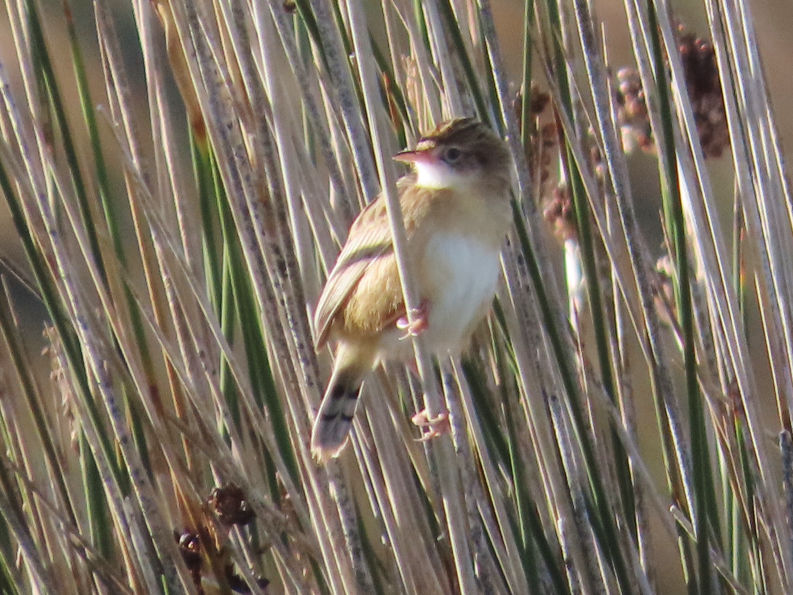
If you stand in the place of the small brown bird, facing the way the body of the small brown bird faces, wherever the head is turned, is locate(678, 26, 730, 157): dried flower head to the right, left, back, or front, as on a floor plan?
left

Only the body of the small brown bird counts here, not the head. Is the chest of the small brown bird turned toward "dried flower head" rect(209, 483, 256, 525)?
no

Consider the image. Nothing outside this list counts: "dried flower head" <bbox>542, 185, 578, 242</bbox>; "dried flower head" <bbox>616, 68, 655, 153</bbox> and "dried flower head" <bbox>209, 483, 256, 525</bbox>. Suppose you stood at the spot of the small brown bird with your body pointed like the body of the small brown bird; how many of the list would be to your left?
2

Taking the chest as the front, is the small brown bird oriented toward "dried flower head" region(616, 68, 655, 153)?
no

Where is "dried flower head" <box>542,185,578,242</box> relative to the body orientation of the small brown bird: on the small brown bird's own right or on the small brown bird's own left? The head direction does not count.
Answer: on the small brown bird's own left

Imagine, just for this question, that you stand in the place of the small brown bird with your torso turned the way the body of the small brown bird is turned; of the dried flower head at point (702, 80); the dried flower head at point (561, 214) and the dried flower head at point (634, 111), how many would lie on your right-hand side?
0

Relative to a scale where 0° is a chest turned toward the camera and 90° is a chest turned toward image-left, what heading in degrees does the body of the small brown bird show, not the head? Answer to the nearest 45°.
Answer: approximately 315°
